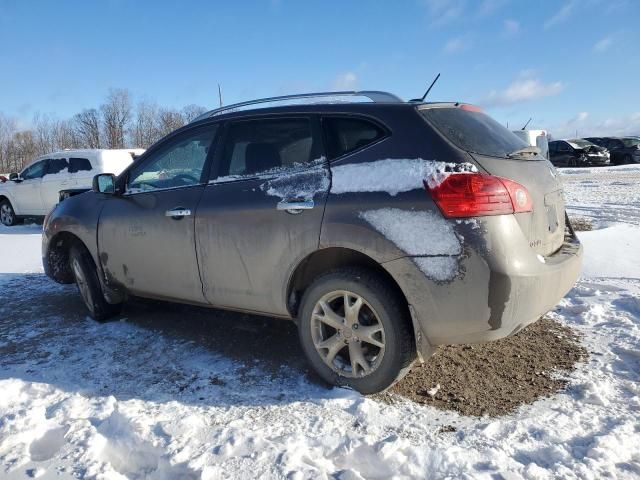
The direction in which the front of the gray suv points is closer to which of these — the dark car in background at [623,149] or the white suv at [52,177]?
the white suv

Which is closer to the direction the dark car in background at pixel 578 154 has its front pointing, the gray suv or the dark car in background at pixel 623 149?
the gray suv

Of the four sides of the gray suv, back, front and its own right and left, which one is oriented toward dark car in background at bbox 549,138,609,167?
right

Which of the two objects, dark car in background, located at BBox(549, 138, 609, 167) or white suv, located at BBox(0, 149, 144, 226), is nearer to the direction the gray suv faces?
the white suv

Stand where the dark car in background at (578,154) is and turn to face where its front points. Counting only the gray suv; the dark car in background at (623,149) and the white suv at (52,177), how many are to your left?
1

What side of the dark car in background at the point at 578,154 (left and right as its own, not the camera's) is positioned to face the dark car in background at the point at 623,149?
left

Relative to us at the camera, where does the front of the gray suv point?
facing away from the viewer and to the left of the viewer

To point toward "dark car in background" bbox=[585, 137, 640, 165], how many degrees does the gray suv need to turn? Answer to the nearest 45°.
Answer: approximately 90° to its right

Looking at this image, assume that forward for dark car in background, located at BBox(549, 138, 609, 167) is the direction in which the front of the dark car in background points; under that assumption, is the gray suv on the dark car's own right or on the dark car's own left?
on the dark car's own right
